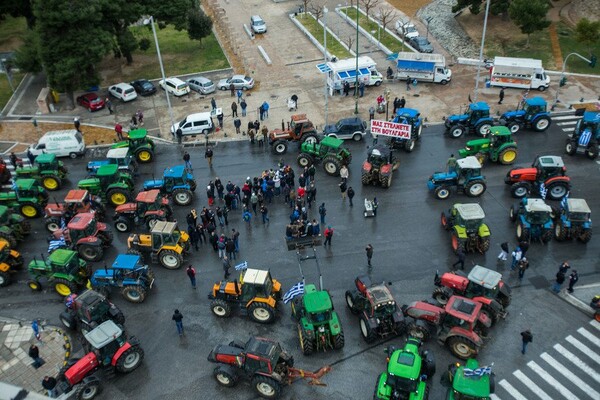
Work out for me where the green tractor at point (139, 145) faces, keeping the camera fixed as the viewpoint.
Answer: facing to the left of the viewer

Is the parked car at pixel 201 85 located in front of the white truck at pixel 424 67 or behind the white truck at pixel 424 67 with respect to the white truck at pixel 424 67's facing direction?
behind

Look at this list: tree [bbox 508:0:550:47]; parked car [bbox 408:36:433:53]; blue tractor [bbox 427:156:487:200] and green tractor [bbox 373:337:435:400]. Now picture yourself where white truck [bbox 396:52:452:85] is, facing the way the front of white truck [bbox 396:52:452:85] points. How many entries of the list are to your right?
2

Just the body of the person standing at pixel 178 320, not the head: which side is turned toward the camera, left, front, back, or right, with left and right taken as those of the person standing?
back

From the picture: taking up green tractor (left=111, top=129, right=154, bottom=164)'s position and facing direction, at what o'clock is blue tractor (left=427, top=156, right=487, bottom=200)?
The blue tractor is roughly at 7 o'clock from the green tractor.

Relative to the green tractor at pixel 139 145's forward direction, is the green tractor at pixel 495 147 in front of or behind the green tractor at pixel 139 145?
behind

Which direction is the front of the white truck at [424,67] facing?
to the viewer's right

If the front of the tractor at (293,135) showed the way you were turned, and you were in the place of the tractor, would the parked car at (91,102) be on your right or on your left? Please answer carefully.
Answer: on your right

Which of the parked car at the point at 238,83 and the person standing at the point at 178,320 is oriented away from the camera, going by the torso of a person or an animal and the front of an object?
the person standing

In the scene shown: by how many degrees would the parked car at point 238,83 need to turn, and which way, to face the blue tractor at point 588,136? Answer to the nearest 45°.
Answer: approximately 135° to its left

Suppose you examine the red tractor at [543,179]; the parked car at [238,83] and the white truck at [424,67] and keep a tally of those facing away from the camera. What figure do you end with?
0

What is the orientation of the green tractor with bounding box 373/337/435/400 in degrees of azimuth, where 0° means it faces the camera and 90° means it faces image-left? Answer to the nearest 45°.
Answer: approximately 180°

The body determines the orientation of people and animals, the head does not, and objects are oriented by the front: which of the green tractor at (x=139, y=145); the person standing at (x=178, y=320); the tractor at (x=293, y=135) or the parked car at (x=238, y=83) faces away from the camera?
the person standing

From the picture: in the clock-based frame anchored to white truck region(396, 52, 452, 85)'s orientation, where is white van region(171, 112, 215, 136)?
The white van is roughly at 5 o'clock from the white truck.

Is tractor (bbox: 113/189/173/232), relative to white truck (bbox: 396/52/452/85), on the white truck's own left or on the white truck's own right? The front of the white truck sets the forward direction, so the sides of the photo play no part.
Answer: on the white truck's own right

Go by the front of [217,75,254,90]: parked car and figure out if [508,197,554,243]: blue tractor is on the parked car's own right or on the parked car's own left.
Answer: on the parked car's own left

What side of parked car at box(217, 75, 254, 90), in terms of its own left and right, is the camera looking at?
left
